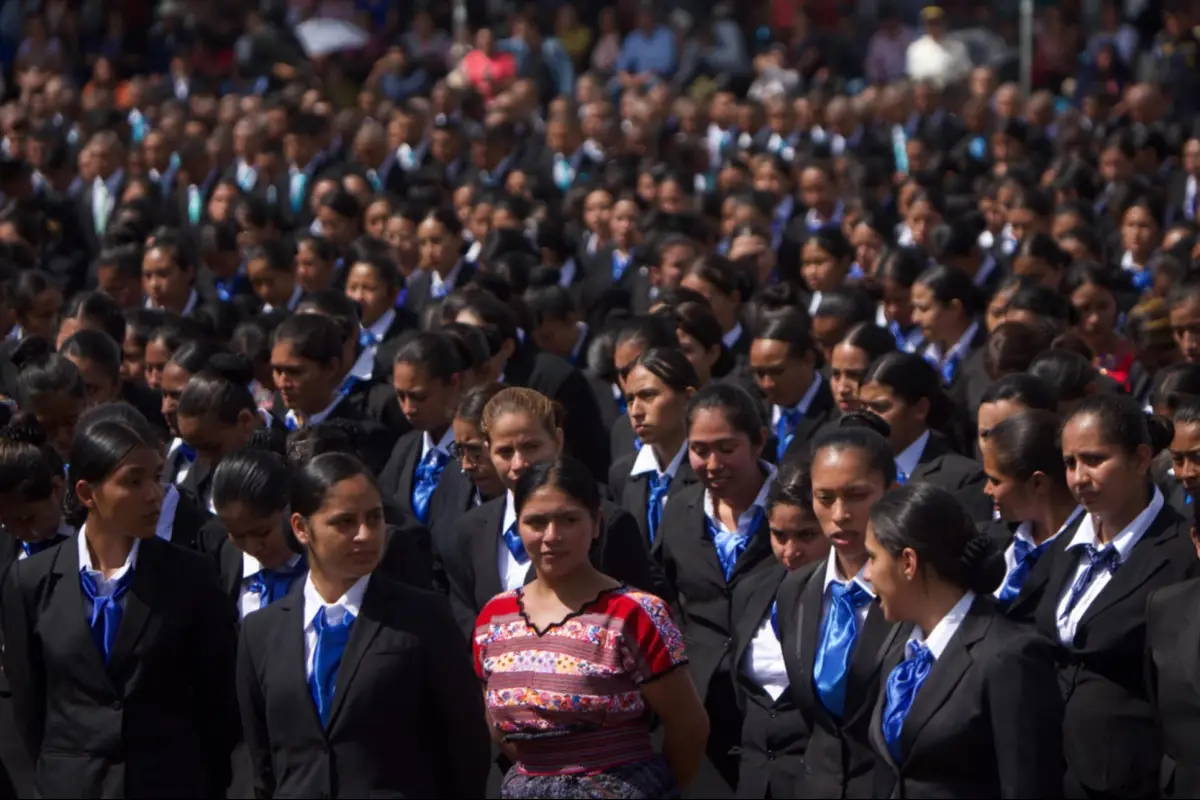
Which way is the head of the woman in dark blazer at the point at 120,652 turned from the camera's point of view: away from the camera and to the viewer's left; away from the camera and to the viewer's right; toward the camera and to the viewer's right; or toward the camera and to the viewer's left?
toward the camera and to the viewer's right

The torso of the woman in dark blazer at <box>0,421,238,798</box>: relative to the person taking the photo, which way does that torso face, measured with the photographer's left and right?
facing the viewer

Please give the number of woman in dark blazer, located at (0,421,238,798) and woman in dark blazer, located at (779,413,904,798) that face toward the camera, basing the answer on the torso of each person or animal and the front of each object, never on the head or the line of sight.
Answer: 2

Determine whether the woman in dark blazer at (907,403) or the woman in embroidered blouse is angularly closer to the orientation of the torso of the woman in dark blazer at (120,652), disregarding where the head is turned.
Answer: the woman in embroidered blouse

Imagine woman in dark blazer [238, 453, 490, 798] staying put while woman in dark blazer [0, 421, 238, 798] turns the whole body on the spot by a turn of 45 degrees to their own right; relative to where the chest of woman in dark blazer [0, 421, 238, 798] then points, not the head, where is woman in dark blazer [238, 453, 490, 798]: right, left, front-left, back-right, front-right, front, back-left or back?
left

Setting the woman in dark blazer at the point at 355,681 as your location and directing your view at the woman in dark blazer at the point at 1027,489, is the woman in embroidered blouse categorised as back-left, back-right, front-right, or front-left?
front-right

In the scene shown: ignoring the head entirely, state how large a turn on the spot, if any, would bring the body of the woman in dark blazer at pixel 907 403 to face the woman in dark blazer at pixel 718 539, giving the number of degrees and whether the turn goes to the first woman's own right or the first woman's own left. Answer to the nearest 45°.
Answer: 0° — they already face them

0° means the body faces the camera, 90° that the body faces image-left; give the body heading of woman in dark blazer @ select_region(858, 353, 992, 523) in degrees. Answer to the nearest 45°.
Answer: approximately 45°

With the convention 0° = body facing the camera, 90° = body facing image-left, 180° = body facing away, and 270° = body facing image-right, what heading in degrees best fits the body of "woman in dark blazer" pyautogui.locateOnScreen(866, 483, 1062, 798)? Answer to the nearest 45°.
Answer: approximately 45°

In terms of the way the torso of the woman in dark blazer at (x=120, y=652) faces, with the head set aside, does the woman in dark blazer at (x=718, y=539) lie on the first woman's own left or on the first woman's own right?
on the first woman's own left

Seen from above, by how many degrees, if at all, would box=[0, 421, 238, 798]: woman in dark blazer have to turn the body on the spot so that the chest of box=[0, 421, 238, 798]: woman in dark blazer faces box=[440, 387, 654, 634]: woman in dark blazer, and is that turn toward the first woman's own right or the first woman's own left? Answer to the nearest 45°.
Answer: approximately 90° to the first woman's own left

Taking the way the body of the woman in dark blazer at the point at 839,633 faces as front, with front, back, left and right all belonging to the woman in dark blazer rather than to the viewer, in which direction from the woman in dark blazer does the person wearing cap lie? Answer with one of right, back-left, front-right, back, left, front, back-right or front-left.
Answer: back

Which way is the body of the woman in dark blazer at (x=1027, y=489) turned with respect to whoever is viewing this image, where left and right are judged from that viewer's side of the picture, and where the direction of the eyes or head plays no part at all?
facing the viewer and to the left of the viewer
